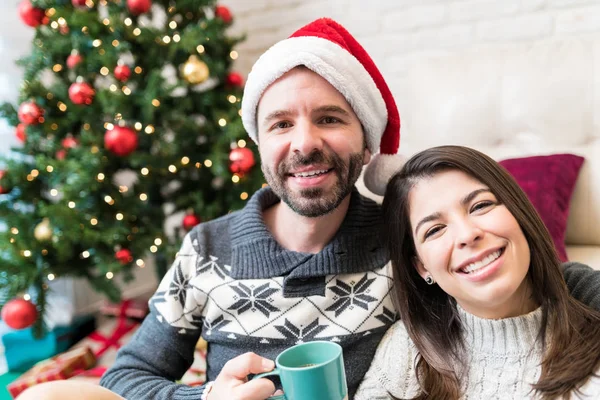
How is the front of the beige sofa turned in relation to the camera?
facing the viewer

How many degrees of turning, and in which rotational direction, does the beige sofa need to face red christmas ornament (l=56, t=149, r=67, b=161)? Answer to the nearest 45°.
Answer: approximately 90° to its right

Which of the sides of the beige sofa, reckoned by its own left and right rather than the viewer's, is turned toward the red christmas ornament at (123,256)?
right

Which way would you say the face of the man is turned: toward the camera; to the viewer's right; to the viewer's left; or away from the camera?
toward the camera

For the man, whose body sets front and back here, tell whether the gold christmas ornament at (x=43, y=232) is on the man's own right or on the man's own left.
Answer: on the man's own right

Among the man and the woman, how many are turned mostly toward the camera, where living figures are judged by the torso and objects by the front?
2

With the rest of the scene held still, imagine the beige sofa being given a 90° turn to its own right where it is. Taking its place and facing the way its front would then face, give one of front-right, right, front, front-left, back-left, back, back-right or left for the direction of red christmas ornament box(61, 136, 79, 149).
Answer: front

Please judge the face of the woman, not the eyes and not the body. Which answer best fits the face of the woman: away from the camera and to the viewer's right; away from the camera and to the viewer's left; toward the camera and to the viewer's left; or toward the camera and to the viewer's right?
toward the camera and to the viewer's right

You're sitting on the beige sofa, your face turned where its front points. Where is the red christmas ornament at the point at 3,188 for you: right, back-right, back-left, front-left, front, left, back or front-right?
right

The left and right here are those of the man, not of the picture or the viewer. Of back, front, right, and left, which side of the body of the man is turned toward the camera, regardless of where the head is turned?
front

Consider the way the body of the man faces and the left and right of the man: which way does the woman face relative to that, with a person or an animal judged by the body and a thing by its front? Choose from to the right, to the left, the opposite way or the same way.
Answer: the same way

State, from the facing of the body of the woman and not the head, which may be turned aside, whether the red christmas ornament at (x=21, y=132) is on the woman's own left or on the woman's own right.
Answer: on the woman's own right
